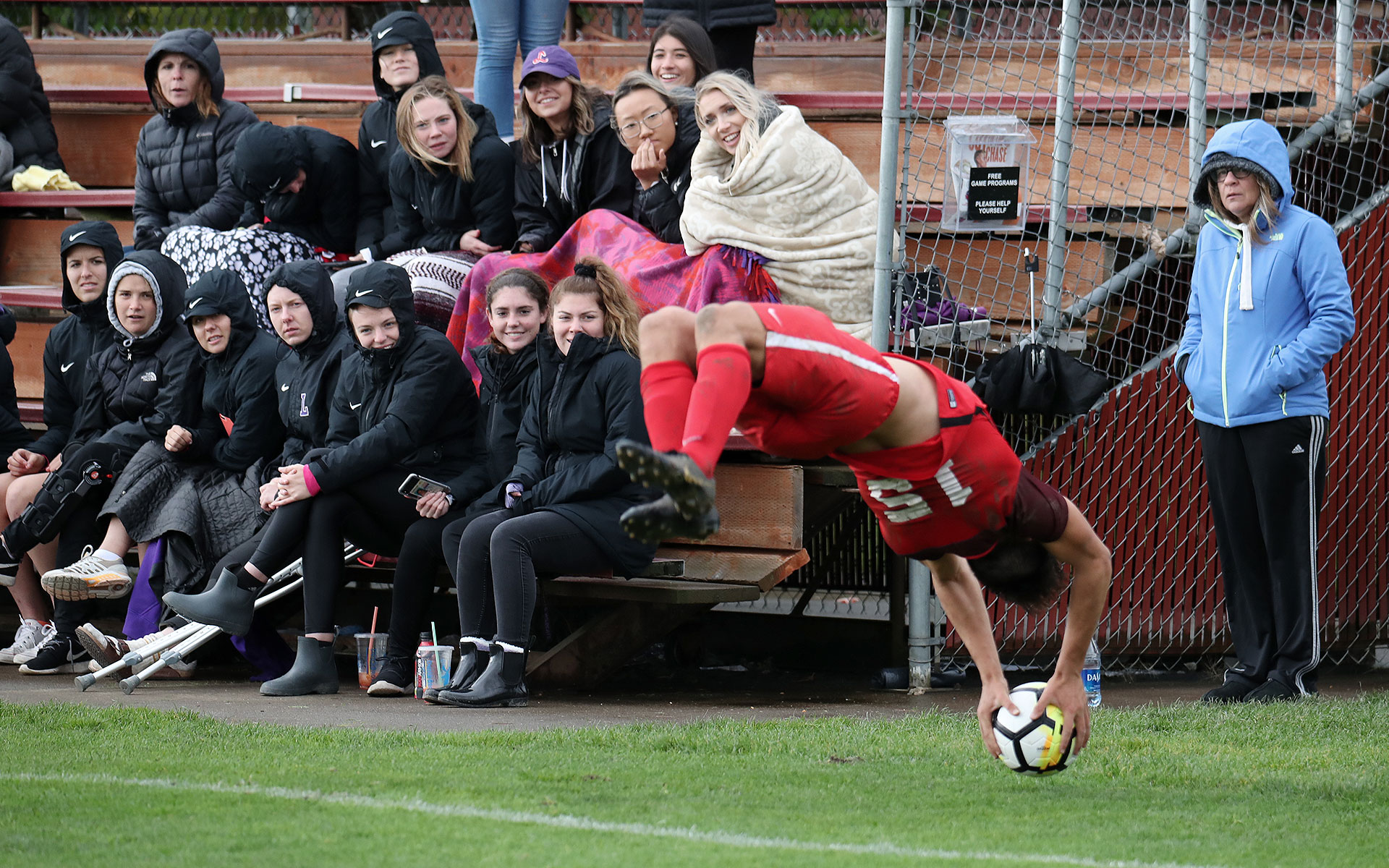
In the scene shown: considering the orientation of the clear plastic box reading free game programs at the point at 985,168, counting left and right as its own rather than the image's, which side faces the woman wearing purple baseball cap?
right

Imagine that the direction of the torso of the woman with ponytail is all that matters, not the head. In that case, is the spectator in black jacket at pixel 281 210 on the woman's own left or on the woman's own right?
on the woman's own right

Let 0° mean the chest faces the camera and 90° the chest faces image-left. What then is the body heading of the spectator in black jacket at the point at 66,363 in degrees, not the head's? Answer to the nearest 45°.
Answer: approximately 45°

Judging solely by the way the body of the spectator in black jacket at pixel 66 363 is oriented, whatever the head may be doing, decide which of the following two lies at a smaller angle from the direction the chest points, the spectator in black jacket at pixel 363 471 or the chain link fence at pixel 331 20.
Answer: the spectator in black jacket

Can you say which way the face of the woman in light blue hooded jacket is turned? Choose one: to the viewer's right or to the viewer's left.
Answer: to the viewer's left

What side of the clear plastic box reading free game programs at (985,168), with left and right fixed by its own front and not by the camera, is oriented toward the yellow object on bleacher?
right
